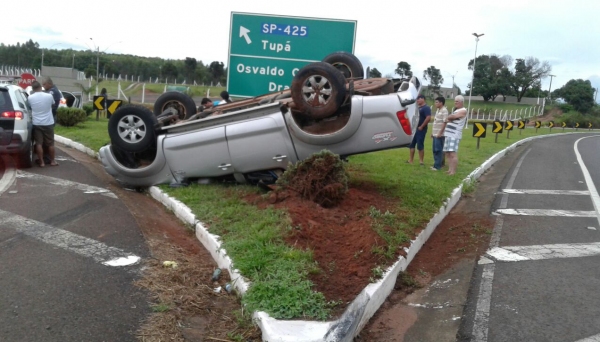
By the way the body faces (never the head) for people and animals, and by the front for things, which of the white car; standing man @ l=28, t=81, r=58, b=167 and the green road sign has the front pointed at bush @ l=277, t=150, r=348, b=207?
the green road sign

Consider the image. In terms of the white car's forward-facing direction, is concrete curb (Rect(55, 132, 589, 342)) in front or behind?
behind

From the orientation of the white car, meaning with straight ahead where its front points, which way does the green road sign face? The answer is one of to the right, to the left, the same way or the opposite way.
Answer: the opposite way

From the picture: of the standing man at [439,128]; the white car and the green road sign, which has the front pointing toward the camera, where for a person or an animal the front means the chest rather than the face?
the green road sign

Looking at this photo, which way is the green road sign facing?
toward the camera

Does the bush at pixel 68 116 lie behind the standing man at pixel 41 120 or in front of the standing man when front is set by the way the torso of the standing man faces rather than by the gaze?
in front

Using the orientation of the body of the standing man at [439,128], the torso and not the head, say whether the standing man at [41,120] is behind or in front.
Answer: in front

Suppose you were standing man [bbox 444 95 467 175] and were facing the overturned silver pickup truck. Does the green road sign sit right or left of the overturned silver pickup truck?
right

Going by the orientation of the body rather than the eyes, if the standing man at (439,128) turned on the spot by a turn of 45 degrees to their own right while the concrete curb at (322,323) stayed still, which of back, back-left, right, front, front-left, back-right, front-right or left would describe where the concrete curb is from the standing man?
back-left

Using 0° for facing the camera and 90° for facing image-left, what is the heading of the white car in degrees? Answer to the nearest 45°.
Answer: approximately 180°

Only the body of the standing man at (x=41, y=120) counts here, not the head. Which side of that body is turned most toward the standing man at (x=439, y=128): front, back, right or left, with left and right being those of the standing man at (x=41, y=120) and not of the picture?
right

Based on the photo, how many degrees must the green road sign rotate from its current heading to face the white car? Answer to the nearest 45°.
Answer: approximately 90° to its right

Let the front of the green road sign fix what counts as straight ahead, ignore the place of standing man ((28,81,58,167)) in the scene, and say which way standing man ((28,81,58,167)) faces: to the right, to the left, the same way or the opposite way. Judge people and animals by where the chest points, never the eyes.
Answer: the opposite way

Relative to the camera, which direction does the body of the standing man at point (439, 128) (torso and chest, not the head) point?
to the viewer's left

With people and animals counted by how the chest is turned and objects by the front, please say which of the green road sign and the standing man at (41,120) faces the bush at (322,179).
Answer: the green road sign

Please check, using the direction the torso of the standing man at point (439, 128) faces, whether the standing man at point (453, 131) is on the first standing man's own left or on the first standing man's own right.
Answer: on the first standing man's own left

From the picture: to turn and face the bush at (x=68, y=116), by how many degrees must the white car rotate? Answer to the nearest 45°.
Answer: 0° — it already faces it
